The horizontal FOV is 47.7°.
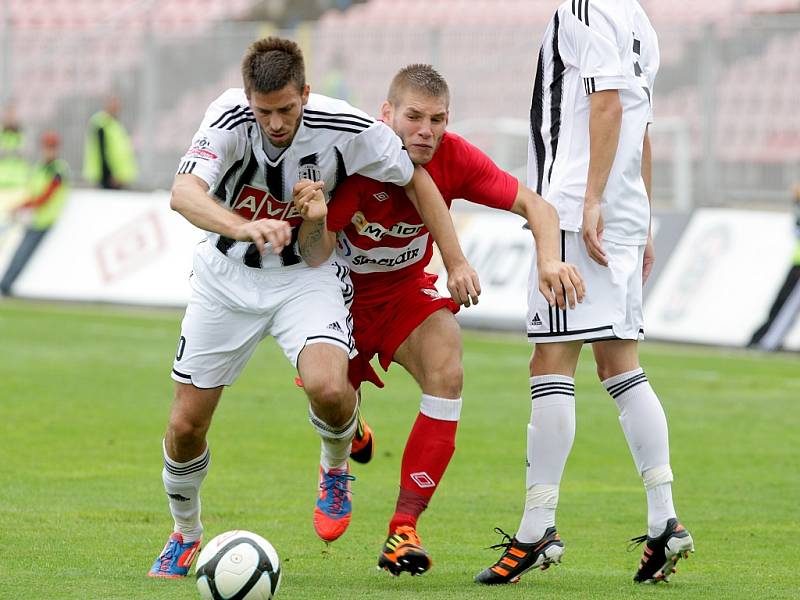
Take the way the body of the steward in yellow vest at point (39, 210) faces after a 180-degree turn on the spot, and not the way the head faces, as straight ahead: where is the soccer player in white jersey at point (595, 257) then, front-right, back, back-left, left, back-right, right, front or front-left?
back-right

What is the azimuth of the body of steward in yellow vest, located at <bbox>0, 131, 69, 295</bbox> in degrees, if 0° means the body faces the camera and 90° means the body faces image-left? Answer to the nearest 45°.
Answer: approximately 45°

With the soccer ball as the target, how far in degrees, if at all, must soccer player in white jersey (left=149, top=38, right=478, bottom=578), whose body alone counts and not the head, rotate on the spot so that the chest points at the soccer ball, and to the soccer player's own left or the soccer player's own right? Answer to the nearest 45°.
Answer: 0° — they already face it

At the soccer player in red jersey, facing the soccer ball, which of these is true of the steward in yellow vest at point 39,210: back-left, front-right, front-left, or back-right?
back-right

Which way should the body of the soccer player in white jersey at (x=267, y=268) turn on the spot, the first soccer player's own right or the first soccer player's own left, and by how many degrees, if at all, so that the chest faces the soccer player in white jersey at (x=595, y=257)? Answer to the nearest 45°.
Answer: approximately 90° to the first soccer player's own left

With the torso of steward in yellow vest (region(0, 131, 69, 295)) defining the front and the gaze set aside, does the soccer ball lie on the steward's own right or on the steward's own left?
on the steward's own left

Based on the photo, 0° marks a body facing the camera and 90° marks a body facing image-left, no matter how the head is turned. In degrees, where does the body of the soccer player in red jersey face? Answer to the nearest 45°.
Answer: approximately 0°
